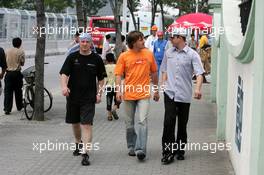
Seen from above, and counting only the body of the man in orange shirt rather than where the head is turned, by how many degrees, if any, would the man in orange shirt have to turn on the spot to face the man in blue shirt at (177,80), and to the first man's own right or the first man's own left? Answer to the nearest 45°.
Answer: approximately 90° to the first man's own left

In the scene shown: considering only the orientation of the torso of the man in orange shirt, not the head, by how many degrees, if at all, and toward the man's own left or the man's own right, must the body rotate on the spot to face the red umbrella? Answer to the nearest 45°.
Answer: approximately 180°

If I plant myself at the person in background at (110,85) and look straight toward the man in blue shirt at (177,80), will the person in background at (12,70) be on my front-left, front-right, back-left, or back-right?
back-right

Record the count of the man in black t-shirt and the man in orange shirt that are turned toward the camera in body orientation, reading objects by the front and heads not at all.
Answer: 2

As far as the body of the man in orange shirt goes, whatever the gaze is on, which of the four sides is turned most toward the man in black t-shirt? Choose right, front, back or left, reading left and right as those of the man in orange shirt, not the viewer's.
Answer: right

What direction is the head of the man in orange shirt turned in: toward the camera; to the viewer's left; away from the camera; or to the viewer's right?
to the viewer's right

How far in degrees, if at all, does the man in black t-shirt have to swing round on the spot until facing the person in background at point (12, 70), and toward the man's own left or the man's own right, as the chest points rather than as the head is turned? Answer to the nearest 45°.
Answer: approximately 180°

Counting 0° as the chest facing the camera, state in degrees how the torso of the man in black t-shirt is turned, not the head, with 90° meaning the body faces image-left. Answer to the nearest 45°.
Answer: approximately 0°

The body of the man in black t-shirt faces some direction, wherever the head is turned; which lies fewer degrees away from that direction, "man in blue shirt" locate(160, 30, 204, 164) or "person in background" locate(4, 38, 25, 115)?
the man in blue shirt

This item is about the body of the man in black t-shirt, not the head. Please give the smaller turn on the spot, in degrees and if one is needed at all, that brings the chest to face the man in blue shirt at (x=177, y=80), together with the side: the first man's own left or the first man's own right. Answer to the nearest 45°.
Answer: approximately 90° to the first man's own left

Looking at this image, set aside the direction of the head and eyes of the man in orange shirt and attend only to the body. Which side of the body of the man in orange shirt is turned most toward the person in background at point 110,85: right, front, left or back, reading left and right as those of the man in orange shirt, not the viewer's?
back

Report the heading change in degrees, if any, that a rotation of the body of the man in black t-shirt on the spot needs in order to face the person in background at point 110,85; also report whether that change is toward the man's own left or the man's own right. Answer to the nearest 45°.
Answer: approximately 180°

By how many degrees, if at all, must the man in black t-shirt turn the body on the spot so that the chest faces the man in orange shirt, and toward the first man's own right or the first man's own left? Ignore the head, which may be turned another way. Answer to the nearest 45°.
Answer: approximately 90° to the first man's own left
